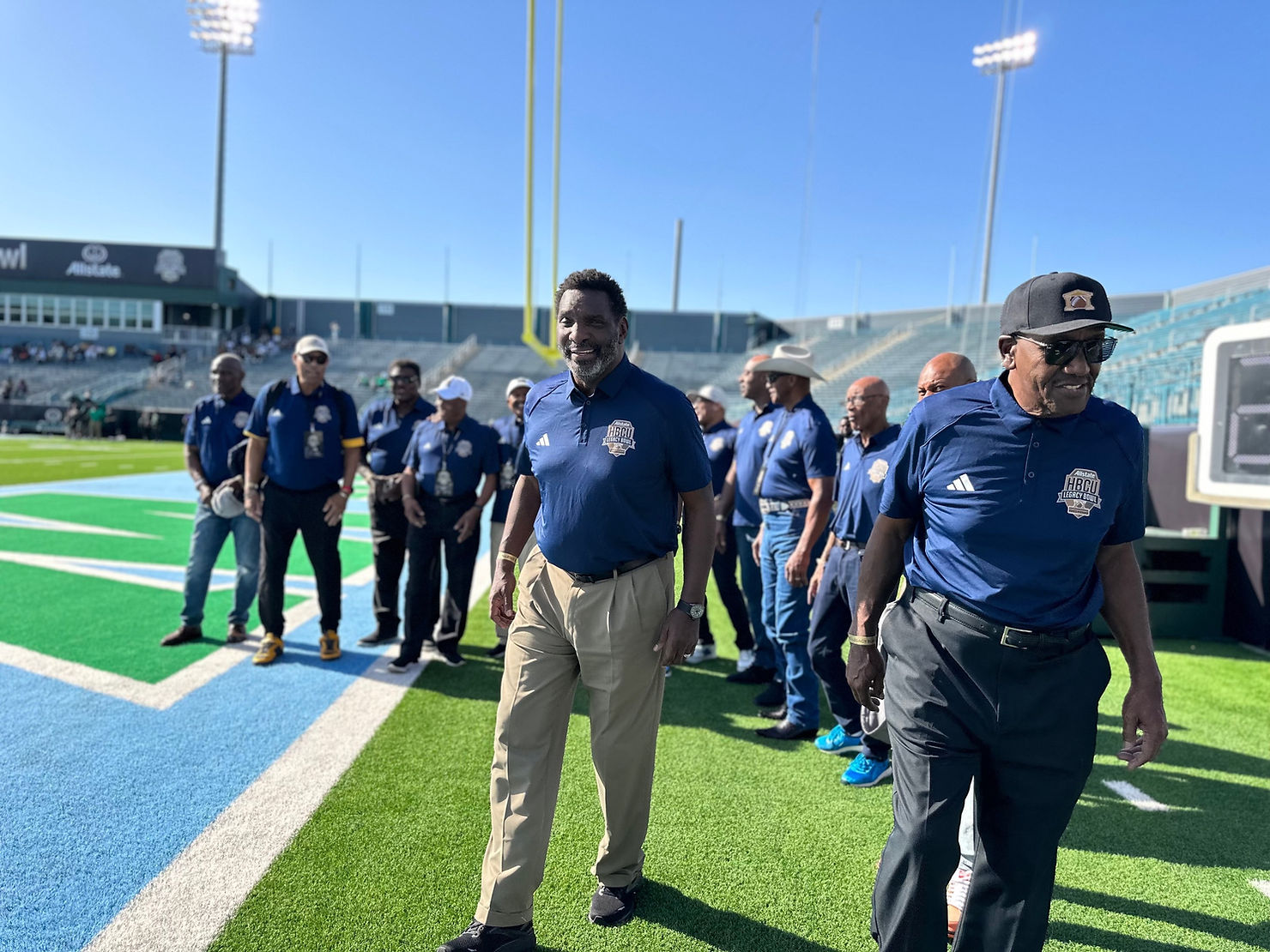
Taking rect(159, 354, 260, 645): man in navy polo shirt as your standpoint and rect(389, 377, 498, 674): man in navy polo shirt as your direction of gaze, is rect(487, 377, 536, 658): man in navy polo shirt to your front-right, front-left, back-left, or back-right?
front-left

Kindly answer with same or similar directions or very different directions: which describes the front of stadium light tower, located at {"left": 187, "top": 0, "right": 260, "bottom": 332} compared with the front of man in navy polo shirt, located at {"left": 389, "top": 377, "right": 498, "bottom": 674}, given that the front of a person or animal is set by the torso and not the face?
same or similar directions

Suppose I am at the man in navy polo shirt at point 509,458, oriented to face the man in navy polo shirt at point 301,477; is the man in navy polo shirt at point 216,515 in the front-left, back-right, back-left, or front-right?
front-right

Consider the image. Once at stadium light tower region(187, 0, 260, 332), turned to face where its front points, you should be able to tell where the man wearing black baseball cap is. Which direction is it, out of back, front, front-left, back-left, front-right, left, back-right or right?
front

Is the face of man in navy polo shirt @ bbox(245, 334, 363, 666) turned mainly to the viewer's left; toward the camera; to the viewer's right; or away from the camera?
toward the camera

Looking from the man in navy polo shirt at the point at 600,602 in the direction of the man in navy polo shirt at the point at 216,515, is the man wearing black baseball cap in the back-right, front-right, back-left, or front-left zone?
back-right

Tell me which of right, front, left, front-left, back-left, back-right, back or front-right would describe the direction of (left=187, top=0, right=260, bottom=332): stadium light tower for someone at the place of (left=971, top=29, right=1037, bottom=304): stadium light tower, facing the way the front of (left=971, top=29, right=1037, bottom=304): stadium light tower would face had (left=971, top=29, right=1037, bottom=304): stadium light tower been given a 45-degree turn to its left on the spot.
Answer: right

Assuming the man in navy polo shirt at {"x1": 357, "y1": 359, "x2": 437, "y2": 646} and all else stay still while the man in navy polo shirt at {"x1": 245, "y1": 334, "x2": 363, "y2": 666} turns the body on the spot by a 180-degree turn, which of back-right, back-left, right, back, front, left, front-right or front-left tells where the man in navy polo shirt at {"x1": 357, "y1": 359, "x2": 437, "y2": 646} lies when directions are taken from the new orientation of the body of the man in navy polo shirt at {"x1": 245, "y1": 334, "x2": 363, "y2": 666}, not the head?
front-right

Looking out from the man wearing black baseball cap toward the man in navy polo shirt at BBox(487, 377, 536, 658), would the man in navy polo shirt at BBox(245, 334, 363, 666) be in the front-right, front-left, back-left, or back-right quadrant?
front-left

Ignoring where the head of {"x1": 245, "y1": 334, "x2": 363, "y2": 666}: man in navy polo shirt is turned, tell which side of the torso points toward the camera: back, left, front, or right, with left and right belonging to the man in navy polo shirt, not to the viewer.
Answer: front

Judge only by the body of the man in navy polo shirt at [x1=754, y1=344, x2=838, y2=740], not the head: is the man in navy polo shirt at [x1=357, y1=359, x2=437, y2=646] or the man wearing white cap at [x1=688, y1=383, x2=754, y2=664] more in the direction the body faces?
the man in navy polo shirt

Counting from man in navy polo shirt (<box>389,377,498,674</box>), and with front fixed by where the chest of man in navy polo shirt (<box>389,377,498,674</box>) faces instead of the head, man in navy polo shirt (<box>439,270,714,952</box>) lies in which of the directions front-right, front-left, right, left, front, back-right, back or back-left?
front

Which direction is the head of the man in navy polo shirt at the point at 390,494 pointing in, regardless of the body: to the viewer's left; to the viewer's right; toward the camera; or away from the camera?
toward the camera

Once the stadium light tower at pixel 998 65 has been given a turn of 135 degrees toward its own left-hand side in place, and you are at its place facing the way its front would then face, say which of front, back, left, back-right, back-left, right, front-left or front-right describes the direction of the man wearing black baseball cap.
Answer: right

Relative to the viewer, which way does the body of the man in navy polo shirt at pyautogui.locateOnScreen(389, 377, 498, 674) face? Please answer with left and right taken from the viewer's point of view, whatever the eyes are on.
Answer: facing the viewer
